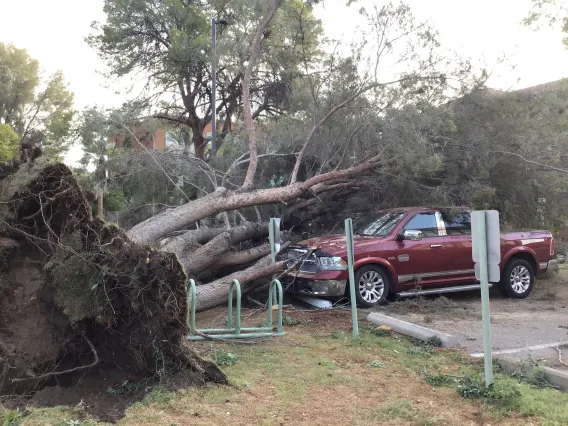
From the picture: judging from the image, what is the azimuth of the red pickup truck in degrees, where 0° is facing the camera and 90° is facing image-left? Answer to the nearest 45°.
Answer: approximately 45°
